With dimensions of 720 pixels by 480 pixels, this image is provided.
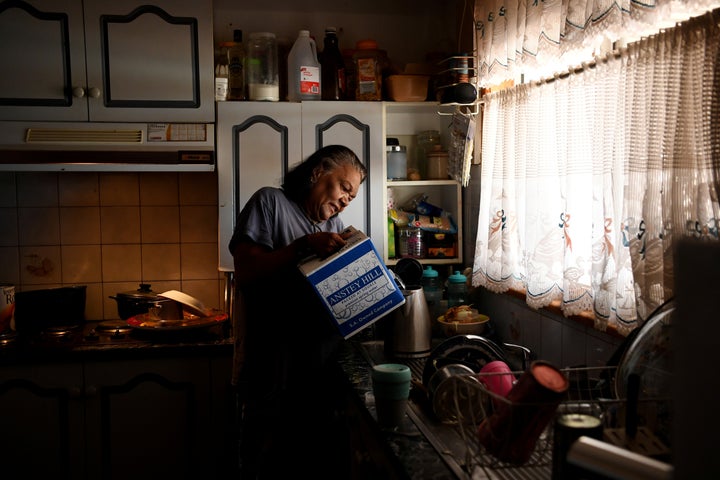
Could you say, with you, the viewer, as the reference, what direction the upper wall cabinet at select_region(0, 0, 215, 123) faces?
facing the viewer

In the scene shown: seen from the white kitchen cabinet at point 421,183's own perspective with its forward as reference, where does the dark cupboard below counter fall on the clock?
The dark cupboard below counter is roughly at 2 o'clock from the white kitchen cabinet.

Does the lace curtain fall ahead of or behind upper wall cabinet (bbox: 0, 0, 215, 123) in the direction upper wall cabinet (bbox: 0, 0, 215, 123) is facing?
ahead

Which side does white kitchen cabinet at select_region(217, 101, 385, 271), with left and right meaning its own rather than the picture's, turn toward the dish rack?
front

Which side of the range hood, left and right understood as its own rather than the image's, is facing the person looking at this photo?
front

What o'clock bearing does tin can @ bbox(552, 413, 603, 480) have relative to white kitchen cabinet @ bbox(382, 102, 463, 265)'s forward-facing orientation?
The tin can is roughly at 12 o'clock from the white kitchen cabinet.

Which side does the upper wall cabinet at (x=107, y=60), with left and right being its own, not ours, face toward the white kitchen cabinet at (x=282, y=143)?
left

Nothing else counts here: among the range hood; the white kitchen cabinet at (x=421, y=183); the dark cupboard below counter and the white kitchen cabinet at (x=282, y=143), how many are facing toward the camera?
4

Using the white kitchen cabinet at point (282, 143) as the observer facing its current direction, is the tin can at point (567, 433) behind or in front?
in front

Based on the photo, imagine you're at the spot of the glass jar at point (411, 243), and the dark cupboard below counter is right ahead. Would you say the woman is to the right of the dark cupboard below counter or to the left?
left
